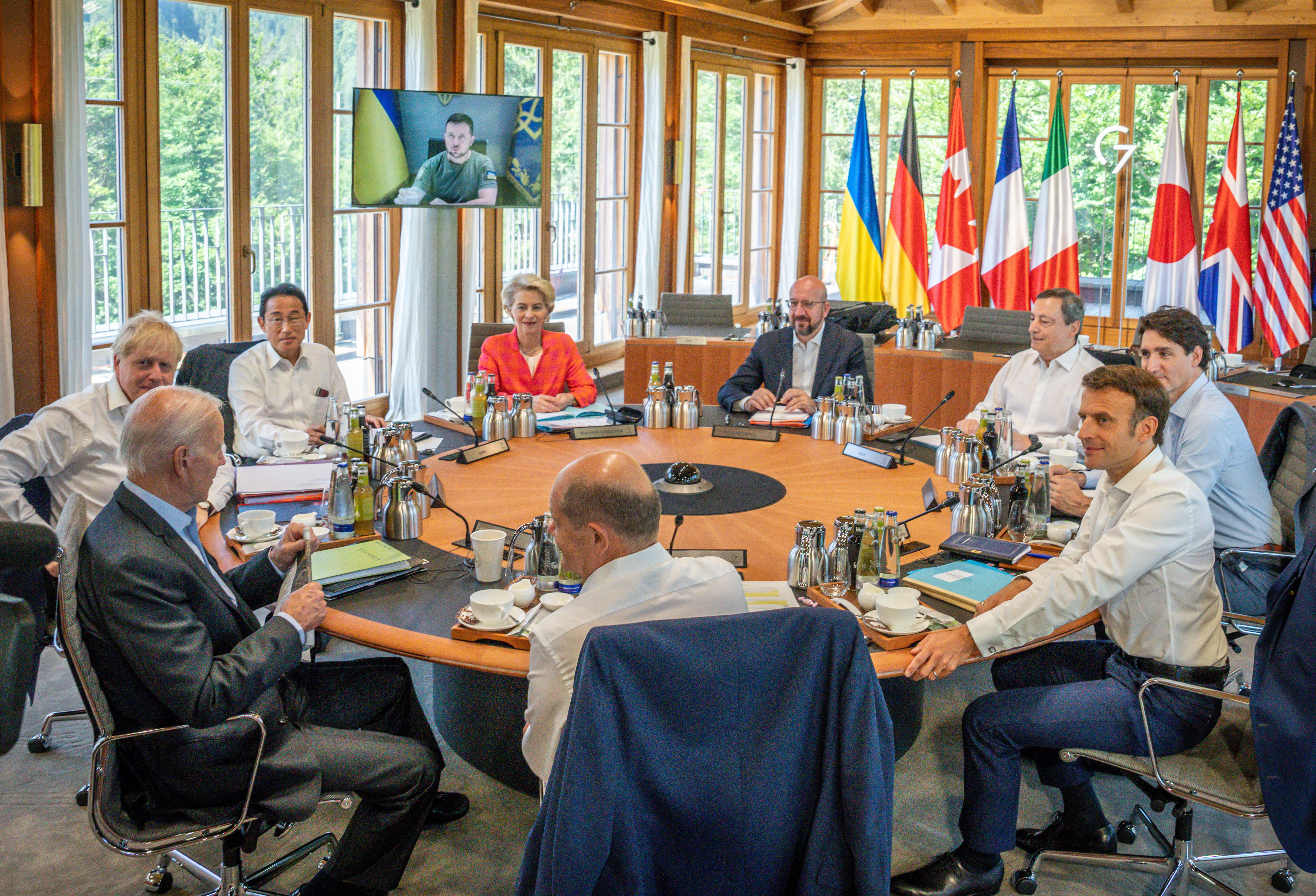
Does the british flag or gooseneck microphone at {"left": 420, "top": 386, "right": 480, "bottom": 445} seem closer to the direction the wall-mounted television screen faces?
the gooseneck microphone

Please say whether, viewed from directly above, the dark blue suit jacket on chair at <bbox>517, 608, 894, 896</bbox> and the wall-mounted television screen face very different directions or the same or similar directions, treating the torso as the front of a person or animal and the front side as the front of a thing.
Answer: very different directions

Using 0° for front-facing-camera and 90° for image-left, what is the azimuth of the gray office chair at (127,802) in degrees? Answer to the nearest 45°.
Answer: approximately 270°

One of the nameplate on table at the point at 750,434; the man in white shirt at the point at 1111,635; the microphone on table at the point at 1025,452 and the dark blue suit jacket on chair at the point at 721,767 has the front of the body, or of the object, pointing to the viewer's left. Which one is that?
the man in white shirt

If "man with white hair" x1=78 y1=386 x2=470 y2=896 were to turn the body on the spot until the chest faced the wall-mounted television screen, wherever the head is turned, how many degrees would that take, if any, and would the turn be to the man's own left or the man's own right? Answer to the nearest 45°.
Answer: approximately 90° to the man's own left

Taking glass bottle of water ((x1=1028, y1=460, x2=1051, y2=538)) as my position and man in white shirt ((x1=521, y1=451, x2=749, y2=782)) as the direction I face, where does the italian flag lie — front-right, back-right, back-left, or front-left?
back-right

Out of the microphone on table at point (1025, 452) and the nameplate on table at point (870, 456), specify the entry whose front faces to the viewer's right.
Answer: the microphone on table

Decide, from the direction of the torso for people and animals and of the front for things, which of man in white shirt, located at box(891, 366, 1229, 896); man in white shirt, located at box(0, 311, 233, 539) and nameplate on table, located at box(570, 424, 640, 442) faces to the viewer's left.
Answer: man in white shirt, located at box(891, 366, 1229, 896)

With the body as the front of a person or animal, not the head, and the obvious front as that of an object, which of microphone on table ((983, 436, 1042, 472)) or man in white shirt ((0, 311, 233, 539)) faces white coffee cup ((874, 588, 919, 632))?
the man in white shirt

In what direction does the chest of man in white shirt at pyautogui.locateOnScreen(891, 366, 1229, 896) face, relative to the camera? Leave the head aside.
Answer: to the viewer's left
